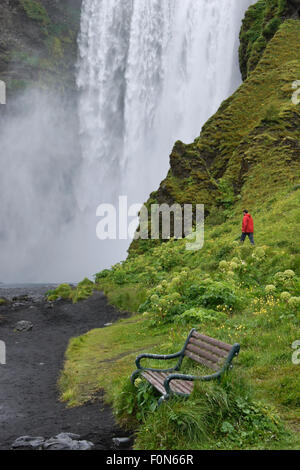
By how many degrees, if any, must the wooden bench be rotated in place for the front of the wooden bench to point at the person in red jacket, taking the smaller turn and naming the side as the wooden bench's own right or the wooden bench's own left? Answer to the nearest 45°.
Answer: approximately 135° to the wooden bench's own right
